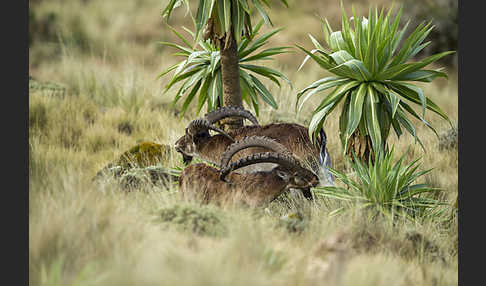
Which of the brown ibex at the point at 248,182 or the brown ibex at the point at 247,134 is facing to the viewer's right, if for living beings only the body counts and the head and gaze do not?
the brown ibex at the point at 248,182

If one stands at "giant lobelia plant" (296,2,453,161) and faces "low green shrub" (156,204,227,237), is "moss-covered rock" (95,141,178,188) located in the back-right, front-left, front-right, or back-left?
front-right

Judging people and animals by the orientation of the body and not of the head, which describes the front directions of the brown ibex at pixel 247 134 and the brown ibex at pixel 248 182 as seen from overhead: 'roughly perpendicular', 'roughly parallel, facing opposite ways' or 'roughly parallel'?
roughly parallel, facing opposite ways

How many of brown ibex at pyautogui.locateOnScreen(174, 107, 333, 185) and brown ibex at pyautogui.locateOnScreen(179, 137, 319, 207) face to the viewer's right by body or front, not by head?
1

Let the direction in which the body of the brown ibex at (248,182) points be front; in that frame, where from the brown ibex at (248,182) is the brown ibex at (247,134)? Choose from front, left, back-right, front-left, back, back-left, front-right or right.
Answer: left

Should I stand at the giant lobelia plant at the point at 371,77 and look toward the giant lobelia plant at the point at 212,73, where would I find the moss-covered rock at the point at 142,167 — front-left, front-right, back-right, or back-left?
front-left

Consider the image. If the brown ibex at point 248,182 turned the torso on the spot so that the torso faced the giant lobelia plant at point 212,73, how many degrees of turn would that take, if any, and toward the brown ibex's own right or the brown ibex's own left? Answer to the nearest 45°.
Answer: approximately 90° to the brown ibex's own left

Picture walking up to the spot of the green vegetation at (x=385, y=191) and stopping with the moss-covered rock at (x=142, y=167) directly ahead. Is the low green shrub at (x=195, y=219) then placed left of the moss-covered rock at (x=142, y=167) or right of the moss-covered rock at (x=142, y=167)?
left

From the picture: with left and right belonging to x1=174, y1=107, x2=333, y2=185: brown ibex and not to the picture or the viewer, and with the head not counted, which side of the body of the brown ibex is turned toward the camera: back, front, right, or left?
left

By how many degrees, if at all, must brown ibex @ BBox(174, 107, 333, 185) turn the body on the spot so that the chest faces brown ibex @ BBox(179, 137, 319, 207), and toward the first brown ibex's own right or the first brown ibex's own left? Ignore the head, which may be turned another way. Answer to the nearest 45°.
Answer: approximately 90° to the first brown ibex's own left

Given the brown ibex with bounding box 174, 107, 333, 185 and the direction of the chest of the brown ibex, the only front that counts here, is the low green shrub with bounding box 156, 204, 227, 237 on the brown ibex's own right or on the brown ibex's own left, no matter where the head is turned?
on the brown ibex's own left

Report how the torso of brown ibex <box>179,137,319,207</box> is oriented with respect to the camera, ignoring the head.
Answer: to the viewer's right

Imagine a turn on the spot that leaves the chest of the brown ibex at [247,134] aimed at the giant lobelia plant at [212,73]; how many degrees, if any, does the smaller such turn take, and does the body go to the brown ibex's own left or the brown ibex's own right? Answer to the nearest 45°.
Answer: approximately 45° to the brown ibex's own right
